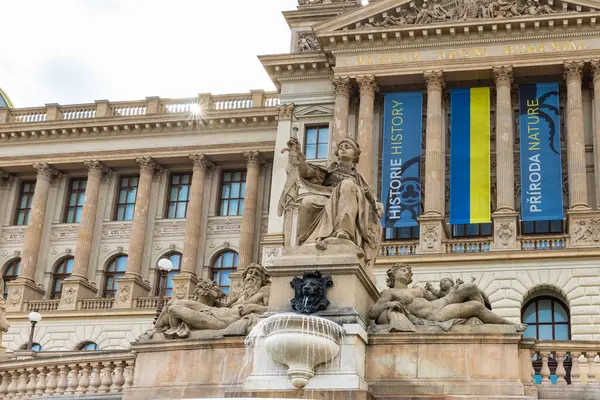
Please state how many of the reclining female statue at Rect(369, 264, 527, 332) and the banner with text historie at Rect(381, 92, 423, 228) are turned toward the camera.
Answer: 2

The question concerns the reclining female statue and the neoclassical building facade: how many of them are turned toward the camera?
2

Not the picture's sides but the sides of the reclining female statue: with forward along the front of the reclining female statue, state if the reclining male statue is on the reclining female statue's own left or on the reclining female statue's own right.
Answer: on the reclining female statue's own right

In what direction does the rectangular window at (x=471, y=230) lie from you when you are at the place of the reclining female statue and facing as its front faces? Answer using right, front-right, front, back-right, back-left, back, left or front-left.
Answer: back

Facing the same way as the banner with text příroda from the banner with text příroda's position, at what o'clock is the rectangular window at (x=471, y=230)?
The rectangular window is roughly at 4 o'clock from the banner with text příroda.

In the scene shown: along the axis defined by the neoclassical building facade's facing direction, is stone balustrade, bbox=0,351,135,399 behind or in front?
in front

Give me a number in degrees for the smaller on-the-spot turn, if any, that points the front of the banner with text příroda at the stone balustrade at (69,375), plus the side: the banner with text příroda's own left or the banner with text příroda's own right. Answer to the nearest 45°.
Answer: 0° — it already faces it

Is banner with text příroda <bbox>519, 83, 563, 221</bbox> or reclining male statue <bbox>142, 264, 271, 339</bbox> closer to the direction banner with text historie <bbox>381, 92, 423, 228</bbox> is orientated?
the reclining male statue

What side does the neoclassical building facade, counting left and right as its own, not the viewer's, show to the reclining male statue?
front
